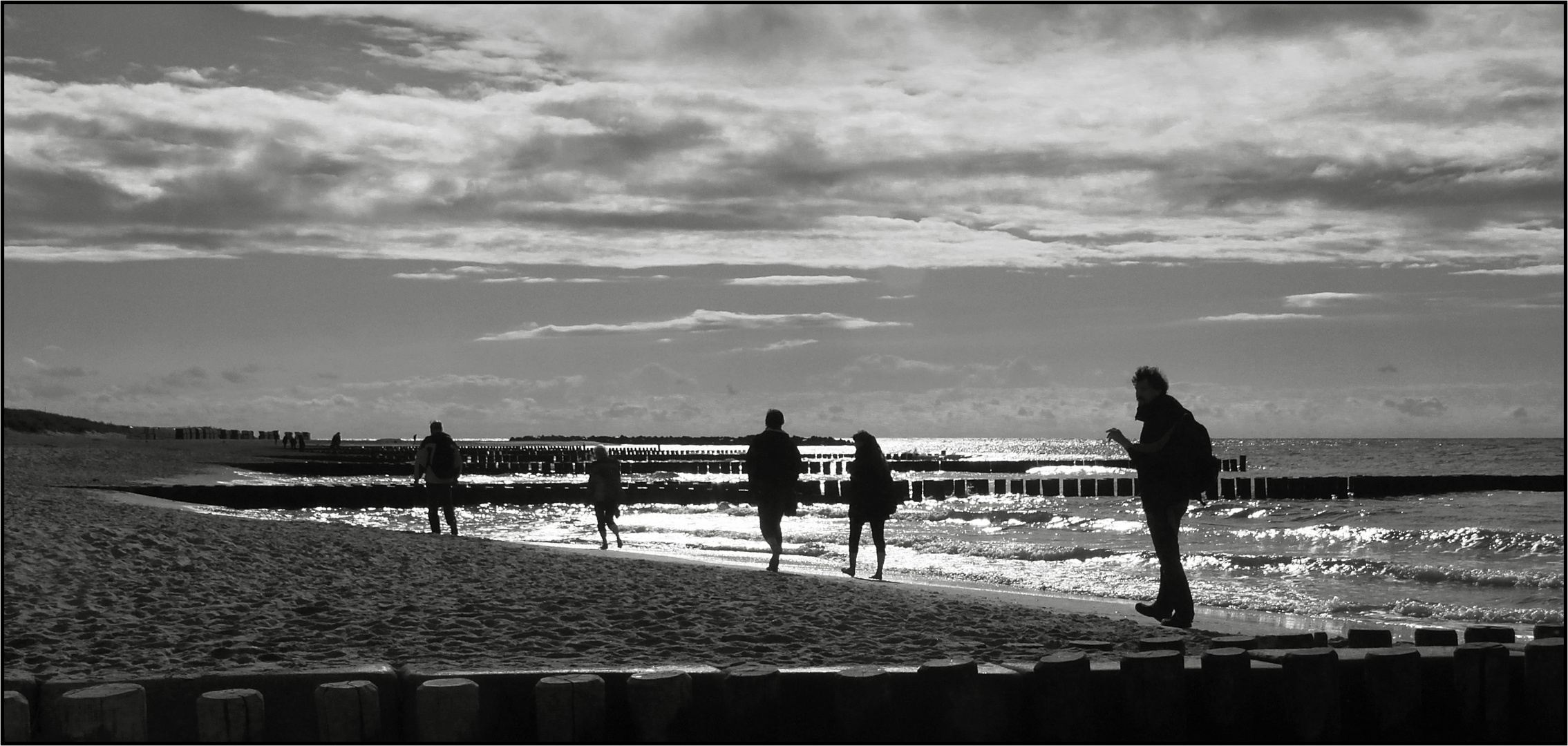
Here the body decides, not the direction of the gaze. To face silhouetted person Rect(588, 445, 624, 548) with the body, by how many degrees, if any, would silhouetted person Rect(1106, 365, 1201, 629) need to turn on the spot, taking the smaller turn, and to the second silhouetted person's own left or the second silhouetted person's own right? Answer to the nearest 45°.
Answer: approximately 45° to the second silhouetted person's own right

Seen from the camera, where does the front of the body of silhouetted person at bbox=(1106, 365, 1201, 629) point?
to the viewer's left

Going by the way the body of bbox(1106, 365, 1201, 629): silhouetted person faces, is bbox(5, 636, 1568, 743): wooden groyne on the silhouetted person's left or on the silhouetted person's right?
on the silhouetted person's left

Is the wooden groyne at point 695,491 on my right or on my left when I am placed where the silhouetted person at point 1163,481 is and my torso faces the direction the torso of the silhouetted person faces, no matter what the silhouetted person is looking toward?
on my right

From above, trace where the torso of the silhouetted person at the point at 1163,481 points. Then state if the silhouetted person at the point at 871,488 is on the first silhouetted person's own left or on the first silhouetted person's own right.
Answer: on the first silhouetted person's own right

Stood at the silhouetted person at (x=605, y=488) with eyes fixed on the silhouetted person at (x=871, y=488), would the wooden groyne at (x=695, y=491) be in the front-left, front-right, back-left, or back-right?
back-left
